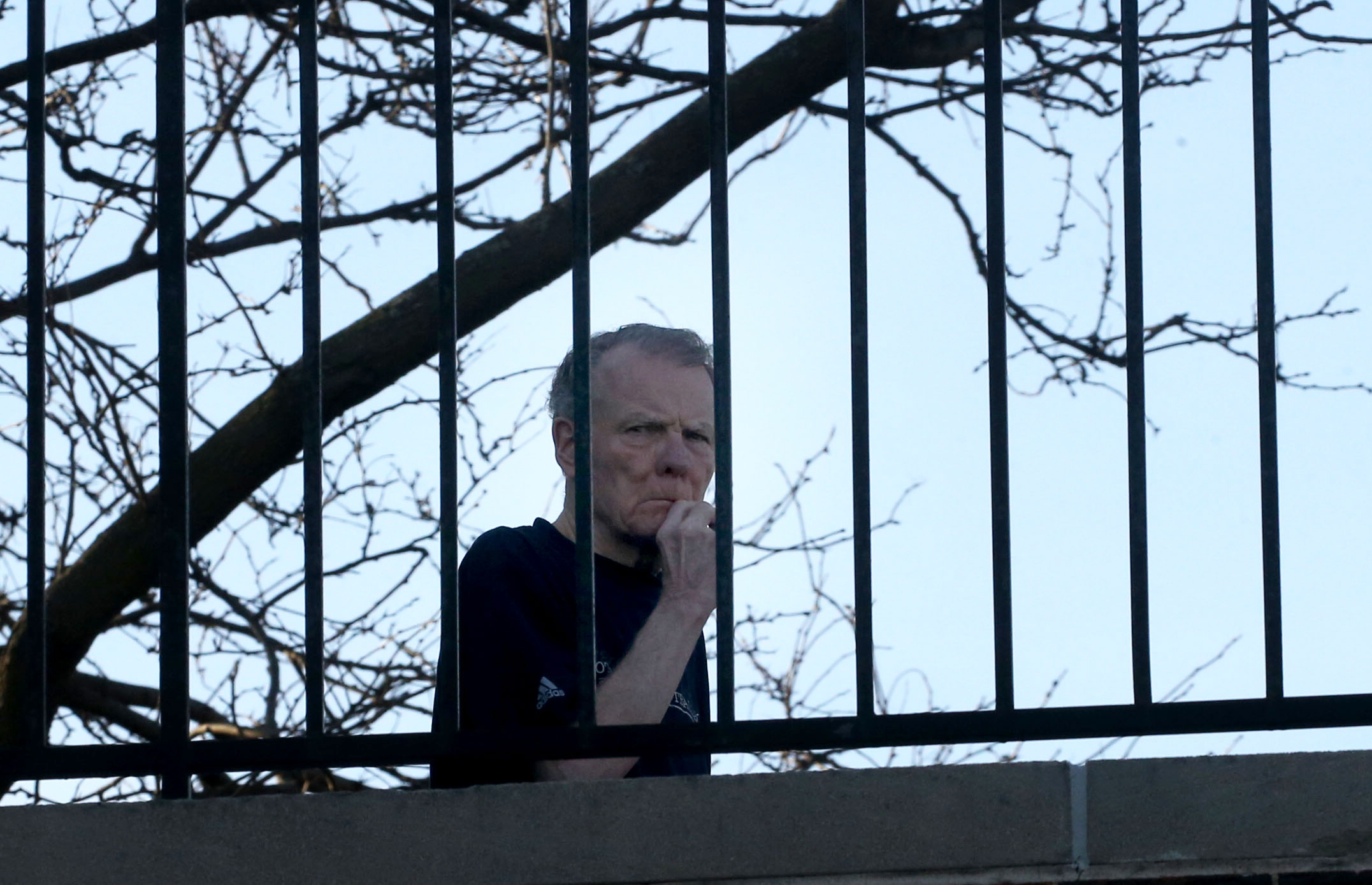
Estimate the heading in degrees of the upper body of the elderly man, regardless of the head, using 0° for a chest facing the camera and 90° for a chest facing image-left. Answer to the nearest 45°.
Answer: approximately 315°
